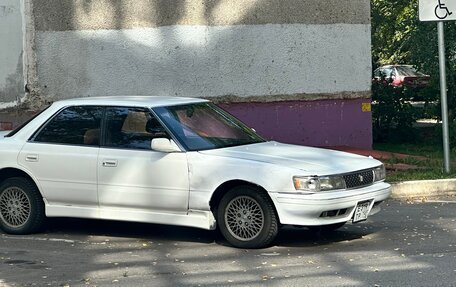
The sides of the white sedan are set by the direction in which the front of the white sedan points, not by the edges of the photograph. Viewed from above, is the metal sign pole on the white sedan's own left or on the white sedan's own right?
on the white sedan's own left

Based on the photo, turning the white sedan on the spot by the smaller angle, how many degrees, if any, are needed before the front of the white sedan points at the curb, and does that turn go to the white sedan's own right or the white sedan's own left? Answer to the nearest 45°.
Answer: approximately 90° to the white sedan's own left

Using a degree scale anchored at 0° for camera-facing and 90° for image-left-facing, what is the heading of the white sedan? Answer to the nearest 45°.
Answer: approximately 315°
